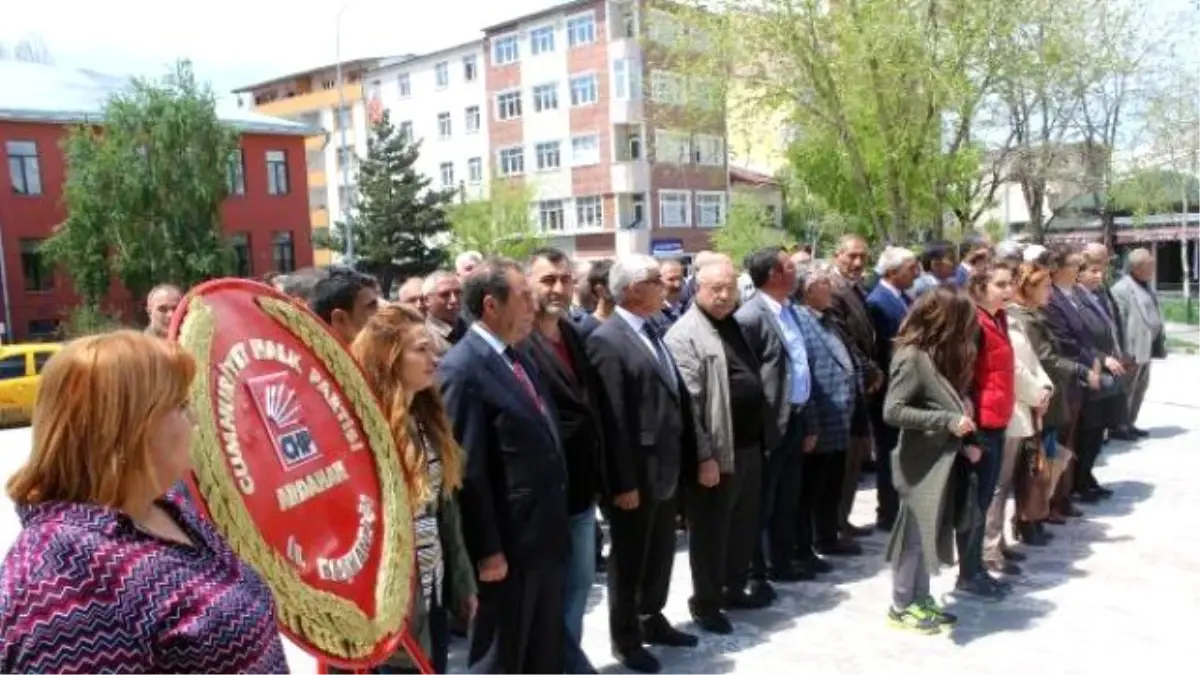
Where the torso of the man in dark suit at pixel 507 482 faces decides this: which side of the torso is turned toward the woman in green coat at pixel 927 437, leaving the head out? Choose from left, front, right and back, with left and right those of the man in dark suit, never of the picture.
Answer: left

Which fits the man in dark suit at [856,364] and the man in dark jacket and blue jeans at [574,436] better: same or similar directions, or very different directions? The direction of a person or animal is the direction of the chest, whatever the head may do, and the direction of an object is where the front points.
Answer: same or similar directions

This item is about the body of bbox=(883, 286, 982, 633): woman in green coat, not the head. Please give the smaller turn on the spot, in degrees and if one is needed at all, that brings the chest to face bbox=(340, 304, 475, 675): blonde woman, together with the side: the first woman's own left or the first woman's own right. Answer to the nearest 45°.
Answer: approximately 135° to the first woman's own right

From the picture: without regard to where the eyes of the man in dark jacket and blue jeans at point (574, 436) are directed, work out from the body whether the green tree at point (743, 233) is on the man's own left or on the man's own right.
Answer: on the man's own left

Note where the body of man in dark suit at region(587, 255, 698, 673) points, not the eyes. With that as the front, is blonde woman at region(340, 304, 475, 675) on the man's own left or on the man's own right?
on the man's own right

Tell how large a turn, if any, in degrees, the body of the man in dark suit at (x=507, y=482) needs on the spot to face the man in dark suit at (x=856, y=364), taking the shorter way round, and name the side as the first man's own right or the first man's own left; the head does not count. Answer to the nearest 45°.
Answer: approximately 90° to the first man's own left

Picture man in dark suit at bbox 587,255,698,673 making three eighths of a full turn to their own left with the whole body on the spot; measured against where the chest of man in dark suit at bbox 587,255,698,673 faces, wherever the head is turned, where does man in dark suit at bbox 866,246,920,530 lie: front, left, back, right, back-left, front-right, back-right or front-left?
front-right

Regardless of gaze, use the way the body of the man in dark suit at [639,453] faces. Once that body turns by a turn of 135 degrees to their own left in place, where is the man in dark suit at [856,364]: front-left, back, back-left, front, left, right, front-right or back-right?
front-right

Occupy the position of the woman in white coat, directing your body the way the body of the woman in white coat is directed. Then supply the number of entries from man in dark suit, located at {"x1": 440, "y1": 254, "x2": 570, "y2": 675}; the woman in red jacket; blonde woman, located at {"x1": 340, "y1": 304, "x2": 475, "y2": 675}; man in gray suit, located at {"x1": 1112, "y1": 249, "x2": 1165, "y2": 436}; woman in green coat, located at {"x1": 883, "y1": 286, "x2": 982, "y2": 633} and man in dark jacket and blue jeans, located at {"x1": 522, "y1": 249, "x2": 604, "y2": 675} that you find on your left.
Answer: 1
